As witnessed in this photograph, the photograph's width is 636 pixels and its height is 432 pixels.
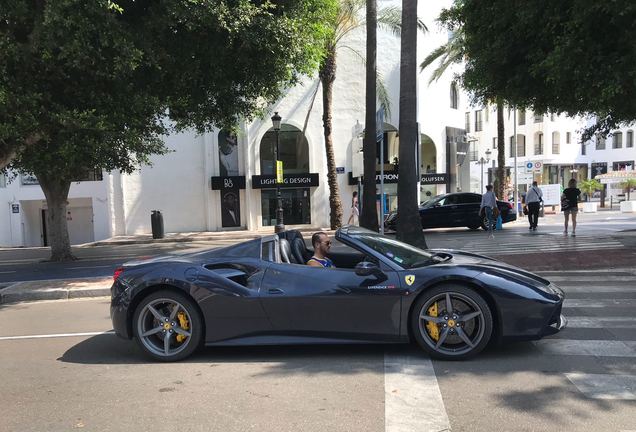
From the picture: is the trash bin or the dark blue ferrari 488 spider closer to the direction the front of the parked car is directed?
the trash bin

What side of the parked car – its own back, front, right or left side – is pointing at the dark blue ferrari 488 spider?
left

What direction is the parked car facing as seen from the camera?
to the viewer's left

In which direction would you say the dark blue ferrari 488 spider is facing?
to the viewer's right

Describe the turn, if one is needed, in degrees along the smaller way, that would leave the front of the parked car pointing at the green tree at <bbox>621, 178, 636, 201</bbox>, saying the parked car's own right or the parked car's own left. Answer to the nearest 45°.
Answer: approximately 135° to the parked car's own right

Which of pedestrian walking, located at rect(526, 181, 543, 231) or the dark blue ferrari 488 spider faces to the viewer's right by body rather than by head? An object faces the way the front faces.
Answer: the dark blue ferrari 488 spider

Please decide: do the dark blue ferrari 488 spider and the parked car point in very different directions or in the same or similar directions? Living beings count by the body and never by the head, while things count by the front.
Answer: very different directions

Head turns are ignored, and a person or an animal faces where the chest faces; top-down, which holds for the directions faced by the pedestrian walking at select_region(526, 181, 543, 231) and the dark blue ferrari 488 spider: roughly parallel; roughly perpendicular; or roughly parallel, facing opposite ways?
roughly perpendicular

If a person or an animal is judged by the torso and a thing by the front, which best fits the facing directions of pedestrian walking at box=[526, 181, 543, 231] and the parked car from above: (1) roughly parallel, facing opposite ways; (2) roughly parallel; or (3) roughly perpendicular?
roughly perpendicular

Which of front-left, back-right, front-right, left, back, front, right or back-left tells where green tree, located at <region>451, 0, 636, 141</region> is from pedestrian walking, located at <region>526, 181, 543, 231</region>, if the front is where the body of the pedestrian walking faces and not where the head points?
back

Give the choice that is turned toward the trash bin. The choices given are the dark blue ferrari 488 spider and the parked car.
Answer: the parked car
